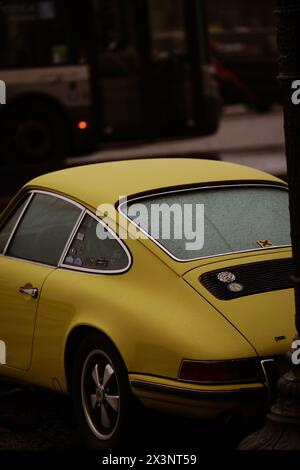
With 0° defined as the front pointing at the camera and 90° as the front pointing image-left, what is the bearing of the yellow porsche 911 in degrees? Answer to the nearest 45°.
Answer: approximately 135°

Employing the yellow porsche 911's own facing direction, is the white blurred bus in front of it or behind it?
in front
